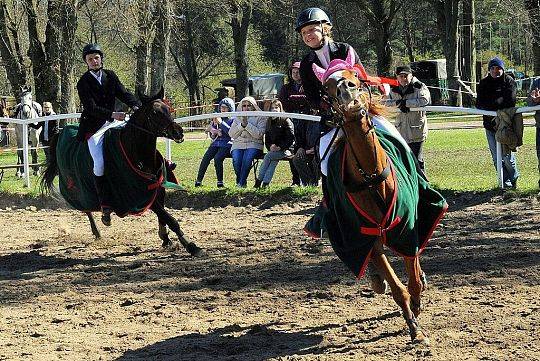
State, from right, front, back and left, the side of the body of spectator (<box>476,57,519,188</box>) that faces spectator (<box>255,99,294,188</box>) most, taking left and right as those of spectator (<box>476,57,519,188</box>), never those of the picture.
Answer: right

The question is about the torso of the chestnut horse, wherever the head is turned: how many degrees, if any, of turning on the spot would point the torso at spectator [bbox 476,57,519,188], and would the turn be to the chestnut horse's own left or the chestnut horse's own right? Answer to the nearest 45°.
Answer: approximately 180°

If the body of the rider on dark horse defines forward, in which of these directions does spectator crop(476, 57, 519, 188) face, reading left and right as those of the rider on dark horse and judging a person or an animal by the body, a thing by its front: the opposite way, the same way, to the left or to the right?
to the right

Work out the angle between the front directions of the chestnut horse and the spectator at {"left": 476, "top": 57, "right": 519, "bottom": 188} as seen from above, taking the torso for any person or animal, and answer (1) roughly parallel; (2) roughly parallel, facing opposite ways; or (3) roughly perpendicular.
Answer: roughly parallel

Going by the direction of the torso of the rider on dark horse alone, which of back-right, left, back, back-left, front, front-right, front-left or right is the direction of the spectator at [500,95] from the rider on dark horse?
front-left

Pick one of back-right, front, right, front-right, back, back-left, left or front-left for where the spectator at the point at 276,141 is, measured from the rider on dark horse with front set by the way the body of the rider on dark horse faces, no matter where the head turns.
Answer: left

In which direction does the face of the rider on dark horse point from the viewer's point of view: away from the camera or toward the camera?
toward the camera

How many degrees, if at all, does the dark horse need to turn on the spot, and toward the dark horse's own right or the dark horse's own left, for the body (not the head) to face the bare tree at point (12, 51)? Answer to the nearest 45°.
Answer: approximately 135° to the dark horse's own left

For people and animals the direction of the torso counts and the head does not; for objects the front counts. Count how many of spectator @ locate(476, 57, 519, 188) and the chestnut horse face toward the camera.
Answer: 2

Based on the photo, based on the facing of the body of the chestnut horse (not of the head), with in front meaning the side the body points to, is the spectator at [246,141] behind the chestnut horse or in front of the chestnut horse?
behind

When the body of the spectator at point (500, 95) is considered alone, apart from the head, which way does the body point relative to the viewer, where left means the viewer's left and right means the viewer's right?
facing the viewer

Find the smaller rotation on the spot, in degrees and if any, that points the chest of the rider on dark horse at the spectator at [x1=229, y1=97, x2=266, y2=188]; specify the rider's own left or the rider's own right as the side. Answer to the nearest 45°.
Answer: approximately 90° to the rider's own left

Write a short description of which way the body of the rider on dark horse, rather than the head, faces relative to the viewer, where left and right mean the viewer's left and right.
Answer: facing the viewer and to the right of the viewer
